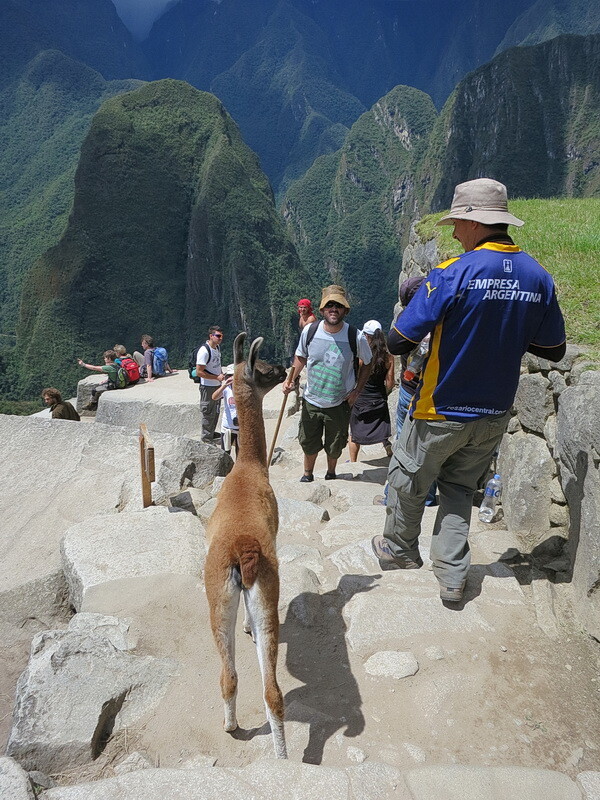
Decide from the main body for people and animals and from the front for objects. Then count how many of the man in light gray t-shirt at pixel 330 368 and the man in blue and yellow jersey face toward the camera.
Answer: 1

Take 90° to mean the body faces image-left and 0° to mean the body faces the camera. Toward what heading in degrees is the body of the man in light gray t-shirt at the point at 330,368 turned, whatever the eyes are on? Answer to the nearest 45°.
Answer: approximately 0°

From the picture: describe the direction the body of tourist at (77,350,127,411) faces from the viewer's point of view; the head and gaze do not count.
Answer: to the viewer's left

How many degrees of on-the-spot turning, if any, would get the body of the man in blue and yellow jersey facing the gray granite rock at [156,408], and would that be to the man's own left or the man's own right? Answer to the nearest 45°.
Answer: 0° — they already face it

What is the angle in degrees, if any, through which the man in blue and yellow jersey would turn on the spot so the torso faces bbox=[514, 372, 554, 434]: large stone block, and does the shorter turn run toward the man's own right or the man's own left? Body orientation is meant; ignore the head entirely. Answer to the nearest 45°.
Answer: approximately 45° to the man's own right

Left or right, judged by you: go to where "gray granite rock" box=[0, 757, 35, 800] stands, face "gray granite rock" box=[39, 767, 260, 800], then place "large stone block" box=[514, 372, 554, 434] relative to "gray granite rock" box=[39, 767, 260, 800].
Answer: left

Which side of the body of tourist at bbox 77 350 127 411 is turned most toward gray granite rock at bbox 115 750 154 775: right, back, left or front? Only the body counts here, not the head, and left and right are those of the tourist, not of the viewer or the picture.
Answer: left

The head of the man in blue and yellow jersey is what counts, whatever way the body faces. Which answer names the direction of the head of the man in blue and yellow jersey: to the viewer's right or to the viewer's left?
to the viewer's left

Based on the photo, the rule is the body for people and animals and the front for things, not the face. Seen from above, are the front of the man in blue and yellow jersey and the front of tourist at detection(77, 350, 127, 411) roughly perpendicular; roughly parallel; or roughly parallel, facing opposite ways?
roughly perpendicular

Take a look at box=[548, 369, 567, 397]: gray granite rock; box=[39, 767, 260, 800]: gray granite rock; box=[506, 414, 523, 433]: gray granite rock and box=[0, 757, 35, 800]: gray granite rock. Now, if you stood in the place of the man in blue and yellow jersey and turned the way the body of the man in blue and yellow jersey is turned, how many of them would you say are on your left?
2
